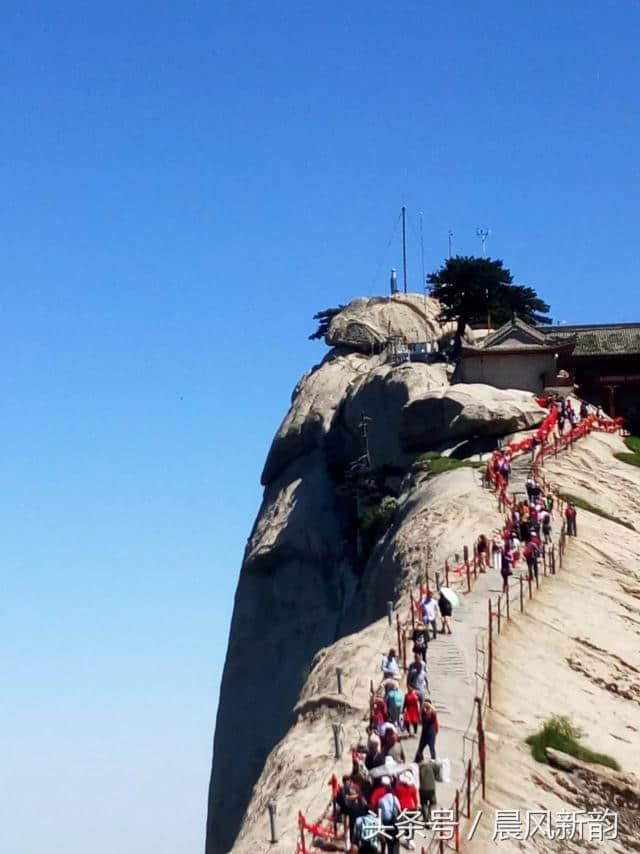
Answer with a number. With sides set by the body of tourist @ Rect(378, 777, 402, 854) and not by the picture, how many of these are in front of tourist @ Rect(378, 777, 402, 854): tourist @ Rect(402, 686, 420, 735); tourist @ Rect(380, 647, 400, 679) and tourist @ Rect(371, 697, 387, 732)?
3

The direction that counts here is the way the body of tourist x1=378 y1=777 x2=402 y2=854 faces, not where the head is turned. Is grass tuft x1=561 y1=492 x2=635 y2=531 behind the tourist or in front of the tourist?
in front

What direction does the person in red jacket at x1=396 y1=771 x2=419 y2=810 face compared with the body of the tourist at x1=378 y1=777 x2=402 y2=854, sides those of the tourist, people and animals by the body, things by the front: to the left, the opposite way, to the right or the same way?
the same way

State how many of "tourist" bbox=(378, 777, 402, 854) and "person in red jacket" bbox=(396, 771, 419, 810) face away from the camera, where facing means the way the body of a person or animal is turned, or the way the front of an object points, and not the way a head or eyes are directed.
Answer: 2

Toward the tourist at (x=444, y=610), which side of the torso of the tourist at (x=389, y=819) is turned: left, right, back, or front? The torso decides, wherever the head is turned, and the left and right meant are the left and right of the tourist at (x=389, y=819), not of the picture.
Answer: front

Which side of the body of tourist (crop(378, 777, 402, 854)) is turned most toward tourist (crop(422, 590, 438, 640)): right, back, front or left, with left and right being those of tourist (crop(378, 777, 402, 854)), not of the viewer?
front

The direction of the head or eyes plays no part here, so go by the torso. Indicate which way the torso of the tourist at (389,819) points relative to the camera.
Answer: away from the camera

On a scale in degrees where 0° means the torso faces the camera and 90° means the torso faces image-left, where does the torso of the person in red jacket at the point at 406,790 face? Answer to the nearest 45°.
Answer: approximately 180°

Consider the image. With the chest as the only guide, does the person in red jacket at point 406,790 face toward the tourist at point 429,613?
yes

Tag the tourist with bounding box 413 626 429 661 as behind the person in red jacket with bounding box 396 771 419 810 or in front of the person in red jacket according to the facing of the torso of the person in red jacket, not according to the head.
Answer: in front

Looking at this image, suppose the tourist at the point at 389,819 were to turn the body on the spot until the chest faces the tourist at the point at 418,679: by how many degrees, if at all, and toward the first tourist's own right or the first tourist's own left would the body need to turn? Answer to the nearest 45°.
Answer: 0° — they already face them
